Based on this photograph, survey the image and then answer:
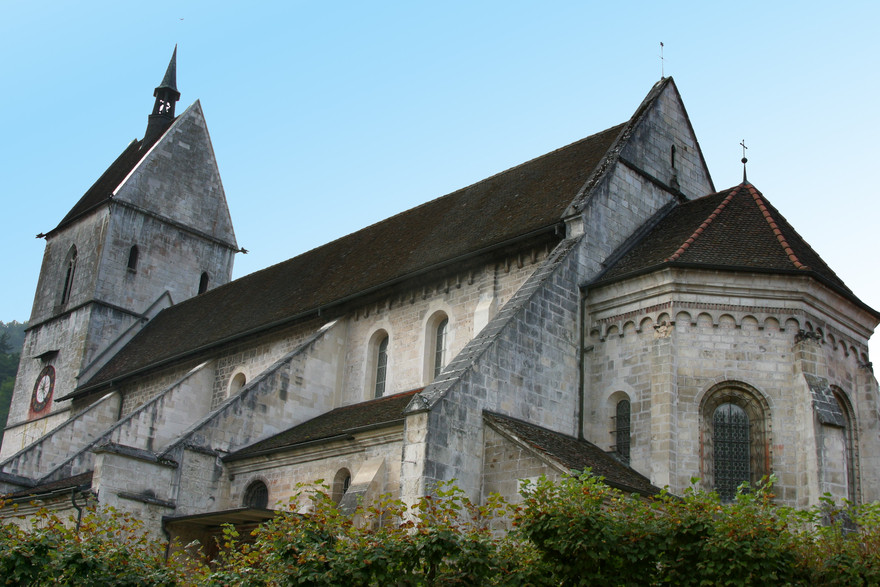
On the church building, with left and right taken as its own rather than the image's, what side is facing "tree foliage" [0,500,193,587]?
left

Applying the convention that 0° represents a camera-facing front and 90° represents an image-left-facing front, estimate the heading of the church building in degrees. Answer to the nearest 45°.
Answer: approximately 135°
